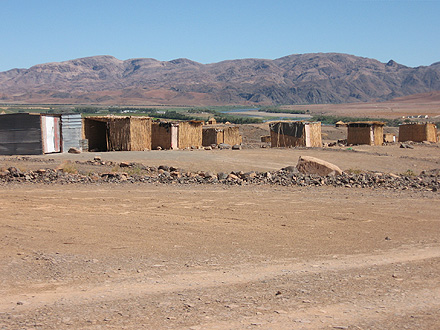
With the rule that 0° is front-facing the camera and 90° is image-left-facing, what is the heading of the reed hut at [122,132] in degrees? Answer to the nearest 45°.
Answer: approximately 45°

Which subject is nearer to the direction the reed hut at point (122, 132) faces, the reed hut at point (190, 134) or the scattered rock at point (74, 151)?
the scattered rock

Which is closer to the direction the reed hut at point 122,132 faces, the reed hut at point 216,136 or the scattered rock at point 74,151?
the scattered rock

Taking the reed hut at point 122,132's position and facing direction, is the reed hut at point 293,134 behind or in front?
behind

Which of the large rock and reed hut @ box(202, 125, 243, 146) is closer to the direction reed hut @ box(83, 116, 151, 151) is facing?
the large rock

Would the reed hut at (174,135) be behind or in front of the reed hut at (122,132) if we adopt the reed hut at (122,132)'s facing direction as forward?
behind

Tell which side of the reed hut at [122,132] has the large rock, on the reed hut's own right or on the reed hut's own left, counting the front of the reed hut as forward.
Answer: on the reed hut's own left

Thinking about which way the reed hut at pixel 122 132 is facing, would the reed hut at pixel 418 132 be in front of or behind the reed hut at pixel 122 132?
behind
